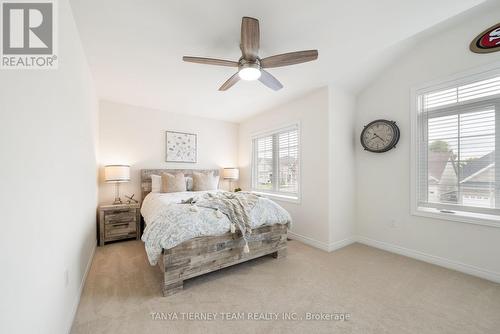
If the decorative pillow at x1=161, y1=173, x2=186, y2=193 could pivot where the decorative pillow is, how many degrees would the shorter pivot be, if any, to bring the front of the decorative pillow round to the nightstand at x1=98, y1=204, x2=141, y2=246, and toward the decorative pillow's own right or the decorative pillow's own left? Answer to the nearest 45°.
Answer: approximately 90° to the decorative pillow's own right

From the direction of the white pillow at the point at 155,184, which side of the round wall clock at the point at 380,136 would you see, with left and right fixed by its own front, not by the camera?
front

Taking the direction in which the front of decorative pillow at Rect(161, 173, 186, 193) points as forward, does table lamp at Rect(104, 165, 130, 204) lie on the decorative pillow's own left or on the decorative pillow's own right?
on the decorative pillow's own right

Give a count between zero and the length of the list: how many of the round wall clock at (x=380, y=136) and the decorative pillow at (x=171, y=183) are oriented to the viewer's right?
0

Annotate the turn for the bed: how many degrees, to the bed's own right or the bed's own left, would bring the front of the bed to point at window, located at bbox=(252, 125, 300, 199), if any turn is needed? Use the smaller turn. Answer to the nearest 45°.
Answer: approximately 90° to the bed's own left

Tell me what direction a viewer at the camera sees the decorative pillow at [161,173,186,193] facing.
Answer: facing the viewer

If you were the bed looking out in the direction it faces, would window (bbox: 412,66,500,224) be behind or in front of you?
in front

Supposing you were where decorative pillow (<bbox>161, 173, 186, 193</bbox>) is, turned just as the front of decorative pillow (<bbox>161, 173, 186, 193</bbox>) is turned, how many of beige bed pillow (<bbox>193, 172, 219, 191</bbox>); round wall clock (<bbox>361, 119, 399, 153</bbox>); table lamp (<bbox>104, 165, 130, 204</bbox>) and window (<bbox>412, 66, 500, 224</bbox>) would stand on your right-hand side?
1

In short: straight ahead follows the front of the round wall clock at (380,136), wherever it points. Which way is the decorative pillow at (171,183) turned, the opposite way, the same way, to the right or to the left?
to the left

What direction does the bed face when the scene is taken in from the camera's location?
facing the viewer and to the right of the viewer

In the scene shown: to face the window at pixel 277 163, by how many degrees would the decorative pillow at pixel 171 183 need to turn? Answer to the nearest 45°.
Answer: approximately 90° to its left

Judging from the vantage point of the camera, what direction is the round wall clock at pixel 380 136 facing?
facing the viewer and to the left of the viewer
